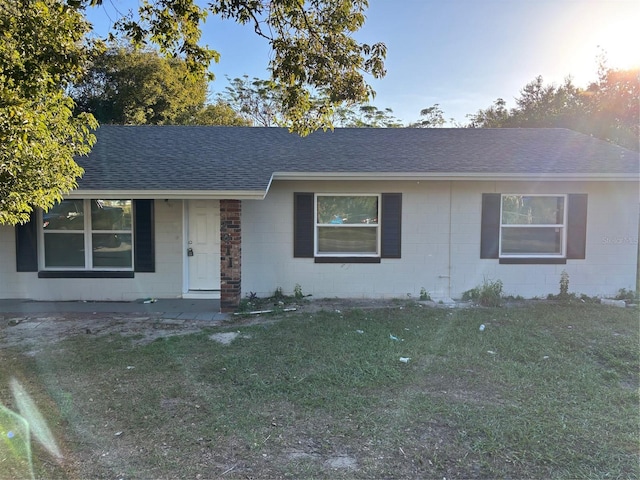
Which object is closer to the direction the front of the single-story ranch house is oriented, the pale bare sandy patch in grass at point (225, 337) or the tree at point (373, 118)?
the pale bare sandy patch in grass

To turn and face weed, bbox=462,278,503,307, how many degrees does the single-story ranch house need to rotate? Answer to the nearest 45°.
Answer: approximately 90° to its left

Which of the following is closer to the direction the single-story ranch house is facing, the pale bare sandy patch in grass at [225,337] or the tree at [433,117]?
the pale bare sandy patch in grass

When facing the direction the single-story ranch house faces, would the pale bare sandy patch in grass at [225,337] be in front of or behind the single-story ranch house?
in front

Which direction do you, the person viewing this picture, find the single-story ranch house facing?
facing the viewer

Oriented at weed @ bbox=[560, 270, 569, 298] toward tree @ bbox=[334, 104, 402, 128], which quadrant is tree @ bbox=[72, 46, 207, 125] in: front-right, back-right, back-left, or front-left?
front-left

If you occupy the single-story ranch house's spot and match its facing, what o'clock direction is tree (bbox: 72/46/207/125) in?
The tree is roughly at 5 o'clock from the single-story ranch house.

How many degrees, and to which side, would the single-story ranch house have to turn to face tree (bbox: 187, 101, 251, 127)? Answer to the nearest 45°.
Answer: approximately 180°

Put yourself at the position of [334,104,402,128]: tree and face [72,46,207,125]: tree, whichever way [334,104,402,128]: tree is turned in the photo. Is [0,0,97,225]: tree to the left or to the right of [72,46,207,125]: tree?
left
